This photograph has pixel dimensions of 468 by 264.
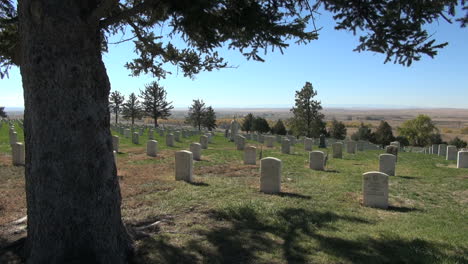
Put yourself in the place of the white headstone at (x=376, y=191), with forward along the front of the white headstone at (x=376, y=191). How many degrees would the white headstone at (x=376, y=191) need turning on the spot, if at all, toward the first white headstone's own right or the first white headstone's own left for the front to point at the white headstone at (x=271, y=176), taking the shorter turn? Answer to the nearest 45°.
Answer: approximately 90° to the first white headstone's own right

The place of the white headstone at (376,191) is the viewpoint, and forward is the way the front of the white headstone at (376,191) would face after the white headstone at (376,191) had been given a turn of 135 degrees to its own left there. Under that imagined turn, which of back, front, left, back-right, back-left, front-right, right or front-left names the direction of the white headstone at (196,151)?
left

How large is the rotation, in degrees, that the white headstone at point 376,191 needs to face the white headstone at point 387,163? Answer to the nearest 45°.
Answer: approximately 180°

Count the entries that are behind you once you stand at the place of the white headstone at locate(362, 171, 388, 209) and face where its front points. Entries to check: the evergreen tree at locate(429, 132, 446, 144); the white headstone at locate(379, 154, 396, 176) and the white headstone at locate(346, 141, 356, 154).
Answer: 3

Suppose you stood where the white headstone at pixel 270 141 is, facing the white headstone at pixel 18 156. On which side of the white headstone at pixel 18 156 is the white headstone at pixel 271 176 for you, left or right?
left

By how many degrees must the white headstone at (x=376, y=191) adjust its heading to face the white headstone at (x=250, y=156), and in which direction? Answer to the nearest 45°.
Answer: approximately 135° to its right

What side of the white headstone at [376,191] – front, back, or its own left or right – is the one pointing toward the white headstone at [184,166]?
right

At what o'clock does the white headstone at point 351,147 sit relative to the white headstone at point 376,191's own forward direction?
the white headstone at point 351,147 is roughly at 6 o'clock from the white headstone at point 376,191.

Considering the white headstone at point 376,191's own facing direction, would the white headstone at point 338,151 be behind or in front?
behind

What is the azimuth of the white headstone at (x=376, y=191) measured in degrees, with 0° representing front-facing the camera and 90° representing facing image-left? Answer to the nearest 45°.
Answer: approximately 0°

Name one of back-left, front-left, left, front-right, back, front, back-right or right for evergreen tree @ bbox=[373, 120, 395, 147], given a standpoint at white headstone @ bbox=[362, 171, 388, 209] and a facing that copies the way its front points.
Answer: back

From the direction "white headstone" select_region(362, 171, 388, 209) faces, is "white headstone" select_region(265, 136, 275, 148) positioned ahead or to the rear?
to the rear
